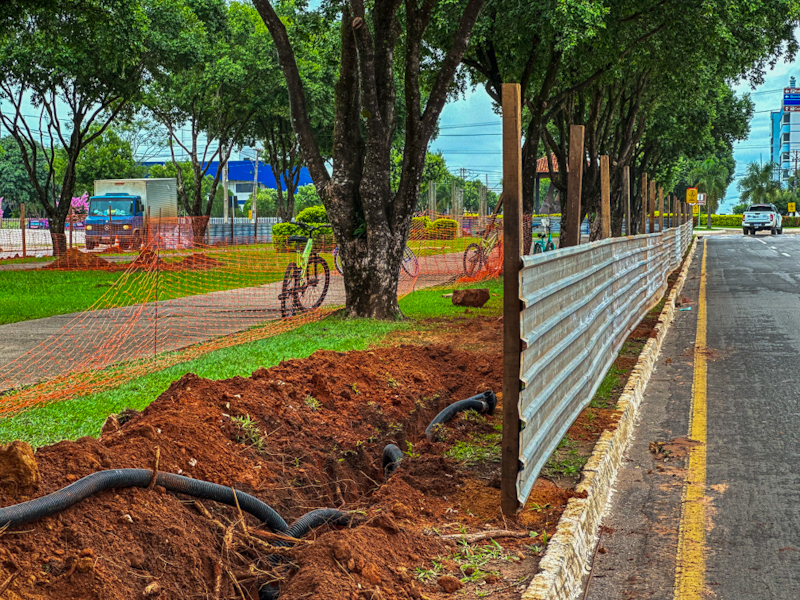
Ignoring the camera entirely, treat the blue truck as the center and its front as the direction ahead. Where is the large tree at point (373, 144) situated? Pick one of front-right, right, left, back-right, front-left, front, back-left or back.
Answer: front-left

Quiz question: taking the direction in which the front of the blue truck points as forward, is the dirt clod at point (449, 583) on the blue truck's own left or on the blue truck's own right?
on the blue truck's own left

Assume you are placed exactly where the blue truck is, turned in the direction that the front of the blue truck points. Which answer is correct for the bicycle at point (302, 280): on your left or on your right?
on your left

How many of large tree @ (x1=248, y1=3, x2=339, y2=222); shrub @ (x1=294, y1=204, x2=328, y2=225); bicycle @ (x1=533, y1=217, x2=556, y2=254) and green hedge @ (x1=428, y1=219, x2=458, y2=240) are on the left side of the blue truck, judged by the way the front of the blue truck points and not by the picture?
4

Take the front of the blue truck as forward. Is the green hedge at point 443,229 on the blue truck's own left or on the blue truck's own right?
on the blue truck's own left

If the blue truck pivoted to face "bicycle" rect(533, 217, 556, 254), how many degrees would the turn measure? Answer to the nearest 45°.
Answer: approximately 90° to its left

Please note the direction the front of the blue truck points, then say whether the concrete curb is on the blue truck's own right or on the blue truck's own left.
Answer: on the blue truck's own left

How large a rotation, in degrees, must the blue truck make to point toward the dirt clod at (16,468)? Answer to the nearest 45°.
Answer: approximately 45° to its left

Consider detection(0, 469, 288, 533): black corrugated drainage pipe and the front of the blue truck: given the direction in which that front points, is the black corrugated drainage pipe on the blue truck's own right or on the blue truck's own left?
on the blue truck's own left

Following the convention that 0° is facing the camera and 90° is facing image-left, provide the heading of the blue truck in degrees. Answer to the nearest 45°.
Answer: approximately 45°

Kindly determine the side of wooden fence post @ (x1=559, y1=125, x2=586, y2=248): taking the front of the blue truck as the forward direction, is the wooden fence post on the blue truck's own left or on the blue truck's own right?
on the blue truck's own left
